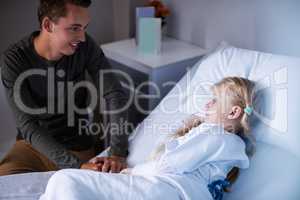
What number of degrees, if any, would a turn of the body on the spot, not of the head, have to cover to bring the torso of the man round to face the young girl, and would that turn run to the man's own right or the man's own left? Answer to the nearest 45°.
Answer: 0° — they already face them

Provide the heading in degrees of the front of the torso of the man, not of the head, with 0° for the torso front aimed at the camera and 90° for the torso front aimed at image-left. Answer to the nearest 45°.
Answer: approximately 315°

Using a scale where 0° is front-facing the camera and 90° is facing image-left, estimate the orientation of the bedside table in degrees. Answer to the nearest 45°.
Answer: approximately 45°

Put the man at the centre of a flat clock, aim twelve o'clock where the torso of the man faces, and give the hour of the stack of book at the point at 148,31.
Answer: The stack of book is roughly at 9 o'clock from the man.

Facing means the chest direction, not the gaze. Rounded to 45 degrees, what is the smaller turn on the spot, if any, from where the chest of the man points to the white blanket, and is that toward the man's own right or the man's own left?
approximately 45° to the man's own right

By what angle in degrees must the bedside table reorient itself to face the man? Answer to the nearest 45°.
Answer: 0° — it already faces them

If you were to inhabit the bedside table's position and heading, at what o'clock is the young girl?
The young girl is roughly at 10 o'clock from the bedside table.

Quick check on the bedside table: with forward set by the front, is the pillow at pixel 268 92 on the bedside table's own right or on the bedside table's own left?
on the bedside table's own left
